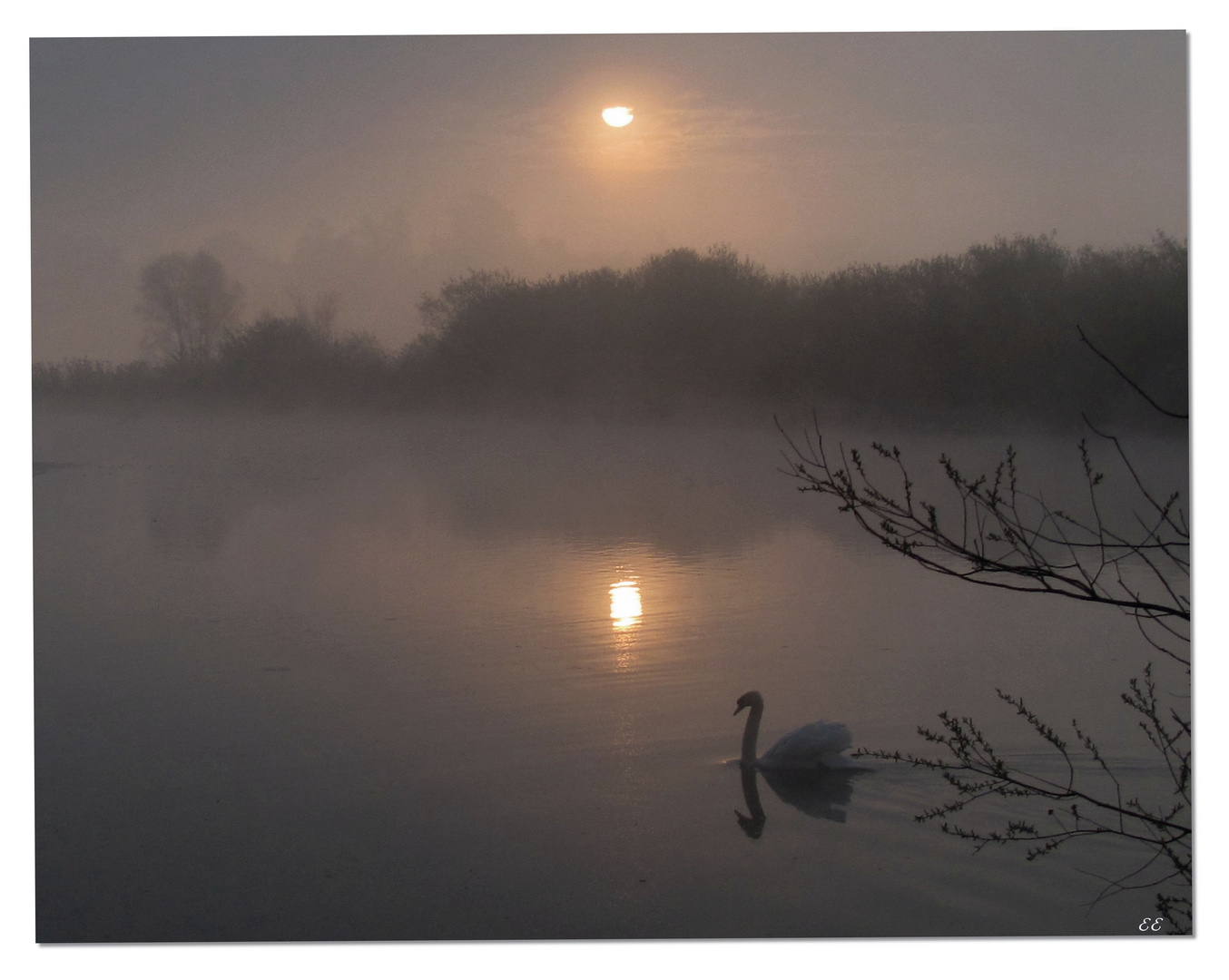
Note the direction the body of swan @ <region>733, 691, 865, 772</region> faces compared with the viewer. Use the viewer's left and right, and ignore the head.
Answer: facing to the left of the viewer

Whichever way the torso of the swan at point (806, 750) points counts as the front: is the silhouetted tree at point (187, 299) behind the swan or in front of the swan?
in front
